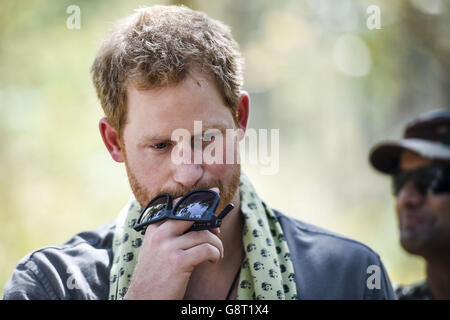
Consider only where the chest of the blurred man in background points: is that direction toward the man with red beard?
yes

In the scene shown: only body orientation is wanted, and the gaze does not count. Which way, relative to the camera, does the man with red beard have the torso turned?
toward the camera

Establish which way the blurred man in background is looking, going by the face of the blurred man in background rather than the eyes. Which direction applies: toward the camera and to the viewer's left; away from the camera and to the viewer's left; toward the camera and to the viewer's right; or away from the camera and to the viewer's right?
toward the camera and to the viewer's left

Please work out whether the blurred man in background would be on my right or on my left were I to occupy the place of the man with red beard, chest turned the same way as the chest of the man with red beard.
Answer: on my left

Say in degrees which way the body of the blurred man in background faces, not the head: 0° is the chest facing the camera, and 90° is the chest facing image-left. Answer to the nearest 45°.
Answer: approximately 45°

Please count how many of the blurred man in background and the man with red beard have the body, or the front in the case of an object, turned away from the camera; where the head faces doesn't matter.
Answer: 0
